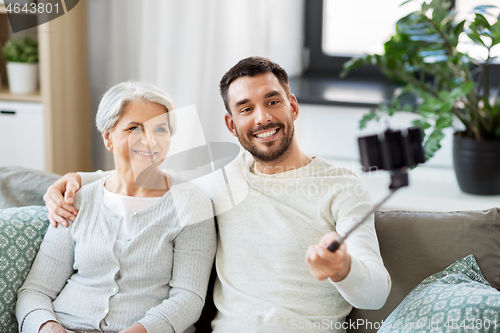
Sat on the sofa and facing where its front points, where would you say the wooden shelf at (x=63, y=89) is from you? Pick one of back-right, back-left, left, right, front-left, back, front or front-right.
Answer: back-right

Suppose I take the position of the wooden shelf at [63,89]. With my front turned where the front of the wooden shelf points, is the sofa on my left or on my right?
on my left

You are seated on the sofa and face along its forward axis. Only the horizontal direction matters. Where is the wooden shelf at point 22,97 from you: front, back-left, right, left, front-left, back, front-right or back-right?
back-right

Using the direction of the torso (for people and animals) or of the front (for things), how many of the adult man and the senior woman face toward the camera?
2

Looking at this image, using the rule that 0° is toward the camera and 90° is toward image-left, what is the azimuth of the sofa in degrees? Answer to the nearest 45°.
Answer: approximately 0°

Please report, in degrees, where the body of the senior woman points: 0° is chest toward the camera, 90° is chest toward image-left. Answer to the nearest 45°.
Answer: approximately 0°

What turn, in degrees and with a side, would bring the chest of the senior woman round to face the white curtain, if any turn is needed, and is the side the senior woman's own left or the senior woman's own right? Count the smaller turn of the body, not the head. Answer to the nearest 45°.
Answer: approximately 180°

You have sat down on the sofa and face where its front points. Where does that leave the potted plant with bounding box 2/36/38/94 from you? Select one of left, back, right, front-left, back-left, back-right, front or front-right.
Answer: back-right
